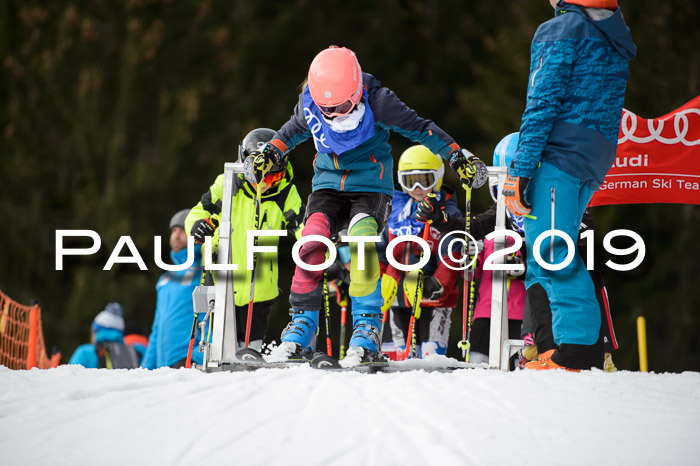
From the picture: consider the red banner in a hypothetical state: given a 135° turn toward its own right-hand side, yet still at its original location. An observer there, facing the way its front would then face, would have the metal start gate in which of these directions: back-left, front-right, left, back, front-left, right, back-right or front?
left

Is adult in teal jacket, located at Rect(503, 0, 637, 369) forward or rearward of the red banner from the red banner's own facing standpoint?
forward

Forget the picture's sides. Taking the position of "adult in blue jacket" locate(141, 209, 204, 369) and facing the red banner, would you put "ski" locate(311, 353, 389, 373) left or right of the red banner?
right

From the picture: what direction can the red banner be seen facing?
toward the camera

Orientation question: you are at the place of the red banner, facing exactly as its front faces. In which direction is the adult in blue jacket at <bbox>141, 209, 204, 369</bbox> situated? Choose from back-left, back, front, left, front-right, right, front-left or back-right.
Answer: right

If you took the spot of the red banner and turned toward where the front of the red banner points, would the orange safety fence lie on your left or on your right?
on your right

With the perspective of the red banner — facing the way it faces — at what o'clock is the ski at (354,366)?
The ski is roughly at 1 o'clock from the red banner.
